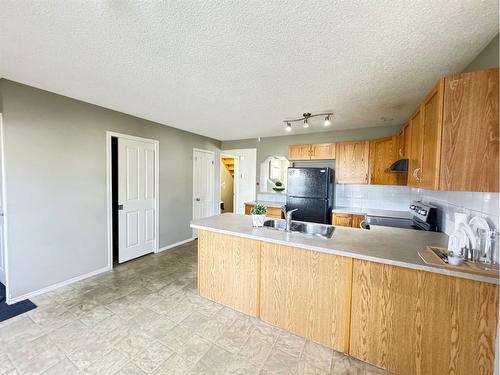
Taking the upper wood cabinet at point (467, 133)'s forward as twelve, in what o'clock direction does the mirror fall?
The mirror is roughly at 1 o'clock from the upper wood cabinet.

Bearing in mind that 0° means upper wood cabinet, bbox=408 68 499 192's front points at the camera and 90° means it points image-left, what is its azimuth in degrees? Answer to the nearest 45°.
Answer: approximately 90°

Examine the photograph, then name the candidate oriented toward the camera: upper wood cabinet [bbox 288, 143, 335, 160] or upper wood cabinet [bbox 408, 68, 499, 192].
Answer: upper wood cabinet [bbox 288, 143, 335, 160]

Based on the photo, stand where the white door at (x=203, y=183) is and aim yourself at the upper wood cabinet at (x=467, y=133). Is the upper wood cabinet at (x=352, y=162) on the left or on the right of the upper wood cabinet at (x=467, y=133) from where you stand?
left

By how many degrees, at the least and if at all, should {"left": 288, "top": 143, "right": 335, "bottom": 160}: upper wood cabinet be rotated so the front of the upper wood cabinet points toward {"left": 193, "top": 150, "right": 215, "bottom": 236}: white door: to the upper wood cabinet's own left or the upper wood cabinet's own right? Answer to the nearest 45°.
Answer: approximately 90° to the upper wood cabinet's own right

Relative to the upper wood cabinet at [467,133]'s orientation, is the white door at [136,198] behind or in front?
in front

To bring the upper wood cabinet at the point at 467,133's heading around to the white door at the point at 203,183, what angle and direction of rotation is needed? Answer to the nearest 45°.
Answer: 0° — it already faces it

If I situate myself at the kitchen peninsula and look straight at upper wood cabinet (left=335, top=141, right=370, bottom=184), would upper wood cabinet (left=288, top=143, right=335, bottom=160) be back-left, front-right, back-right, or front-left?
front-left

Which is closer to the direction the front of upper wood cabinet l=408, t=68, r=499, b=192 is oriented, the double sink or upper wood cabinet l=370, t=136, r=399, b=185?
the double sink

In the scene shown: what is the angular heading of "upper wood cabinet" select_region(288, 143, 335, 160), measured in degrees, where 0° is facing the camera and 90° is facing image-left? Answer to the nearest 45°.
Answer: approximately 0°

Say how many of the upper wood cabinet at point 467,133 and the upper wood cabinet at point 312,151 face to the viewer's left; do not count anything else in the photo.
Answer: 1

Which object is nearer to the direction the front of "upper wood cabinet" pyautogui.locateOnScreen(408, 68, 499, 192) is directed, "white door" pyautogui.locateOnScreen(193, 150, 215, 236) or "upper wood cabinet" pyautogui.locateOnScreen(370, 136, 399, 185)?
the white door
